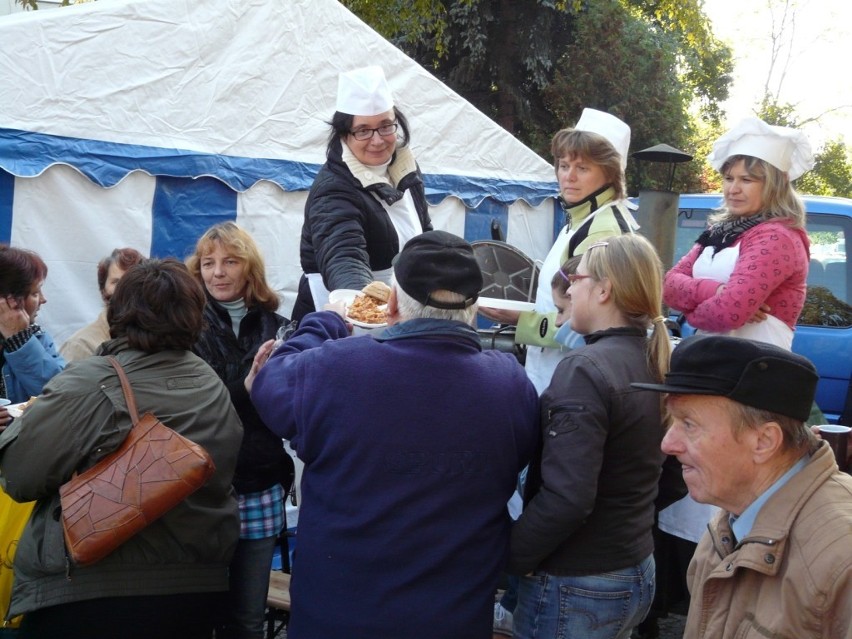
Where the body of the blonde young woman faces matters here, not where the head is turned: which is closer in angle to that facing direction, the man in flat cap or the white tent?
the white tent

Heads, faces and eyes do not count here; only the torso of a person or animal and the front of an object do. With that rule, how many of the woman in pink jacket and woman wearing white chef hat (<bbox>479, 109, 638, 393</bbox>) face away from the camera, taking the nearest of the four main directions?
0

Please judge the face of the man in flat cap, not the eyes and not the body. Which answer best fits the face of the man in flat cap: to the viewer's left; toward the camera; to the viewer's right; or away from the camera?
to the viewer's left

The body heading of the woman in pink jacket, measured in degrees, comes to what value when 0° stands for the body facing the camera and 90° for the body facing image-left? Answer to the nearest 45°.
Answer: approximately 45°

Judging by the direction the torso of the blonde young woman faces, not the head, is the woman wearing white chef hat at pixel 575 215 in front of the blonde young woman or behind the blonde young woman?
in front

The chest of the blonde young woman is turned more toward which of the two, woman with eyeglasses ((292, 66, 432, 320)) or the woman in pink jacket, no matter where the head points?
the woman with eyeglasses

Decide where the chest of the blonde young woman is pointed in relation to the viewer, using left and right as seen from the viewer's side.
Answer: facing away from the viewer and to the left of the viewer

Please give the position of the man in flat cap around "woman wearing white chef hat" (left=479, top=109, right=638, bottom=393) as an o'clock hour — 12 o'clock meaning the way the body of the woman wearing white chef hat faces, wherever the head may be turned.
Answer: The man in flat cap is roughly at 10 o'clock from the woman wearing white chef hat.

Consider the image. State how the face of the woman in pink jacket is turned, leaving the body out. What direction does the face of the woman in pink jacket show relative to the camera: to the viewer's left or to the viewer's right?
to the viewer's left

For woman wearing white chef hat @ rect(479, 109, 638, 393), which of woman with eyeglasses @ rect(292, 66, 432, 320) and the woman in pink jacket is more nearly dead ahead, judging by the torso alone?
the woman with eyeglasses
